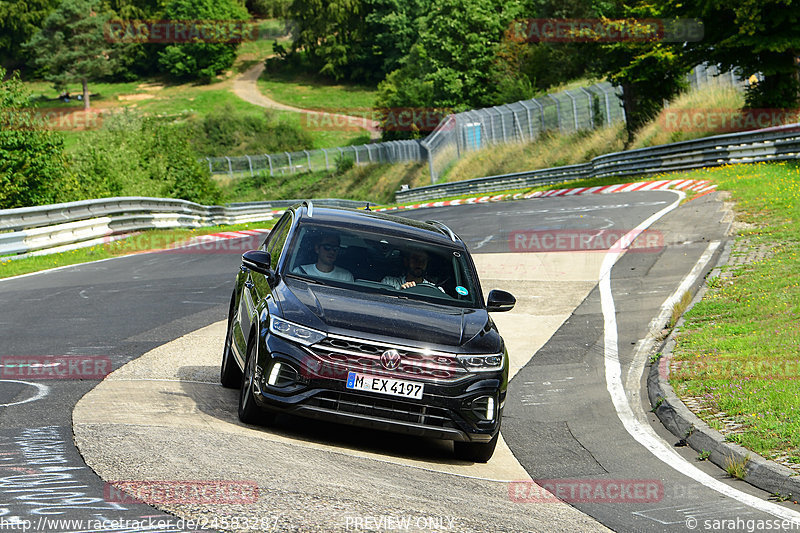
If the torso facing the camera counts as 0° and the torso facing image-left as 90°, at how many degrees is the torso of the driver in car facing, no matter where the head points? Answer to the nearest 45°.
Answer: approximately 0°

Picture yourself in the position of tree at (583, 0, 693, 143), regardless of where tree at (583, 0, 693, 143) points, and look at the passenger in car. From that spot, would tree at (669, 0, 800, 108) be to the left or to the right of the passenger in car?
left

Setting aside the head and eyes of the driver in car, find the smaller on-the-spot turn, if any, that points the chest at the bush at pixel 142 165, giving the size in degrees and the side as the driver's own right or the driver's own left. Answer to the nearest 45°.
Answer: approximately 180°

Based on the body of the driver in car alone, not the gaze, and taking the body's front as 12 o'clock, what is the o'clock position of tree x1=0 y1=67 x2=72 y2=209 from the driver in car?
The tree is roughly at 5 o'clock from the driver in car.

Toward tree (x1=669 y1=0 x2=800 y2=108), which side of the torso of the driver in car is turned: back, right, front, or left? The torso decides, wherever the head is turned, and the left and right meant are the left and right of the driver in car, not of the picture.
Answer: back

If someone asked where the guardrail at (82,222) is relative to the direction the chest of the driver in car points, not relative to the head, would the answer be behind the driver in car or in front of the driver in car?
behind

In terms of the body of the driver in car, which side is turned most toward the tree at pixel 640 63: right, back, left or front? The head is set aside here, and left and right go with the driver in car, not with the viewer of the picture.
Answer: back

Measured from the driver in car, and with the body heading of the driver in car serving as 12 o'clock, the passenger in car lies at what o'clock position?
The passenger in car is roughly at 3 o'clock from the driver in car.
